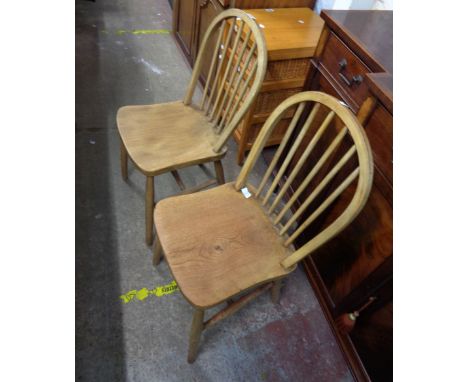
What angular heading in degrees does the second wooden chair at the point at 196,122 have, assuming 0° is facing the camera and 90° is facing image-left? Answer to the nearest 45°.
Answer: approximately 45°

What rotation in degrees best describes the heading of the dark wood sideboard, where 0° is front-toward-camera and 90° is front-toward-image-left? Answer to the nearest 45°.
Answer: approximately 45°

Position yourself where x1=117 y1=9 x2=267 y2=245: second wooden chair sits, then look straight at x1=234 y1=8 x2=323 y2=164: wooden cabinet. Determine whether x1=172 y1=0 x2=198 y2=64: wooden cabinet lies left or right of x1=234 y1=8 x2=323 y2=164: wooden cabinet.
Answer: left

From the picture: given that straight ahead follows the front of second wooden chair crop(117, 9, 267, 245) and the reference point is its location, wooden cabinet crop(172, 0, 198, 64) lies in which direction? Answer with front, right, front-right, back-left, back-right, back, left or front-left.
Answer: back-right

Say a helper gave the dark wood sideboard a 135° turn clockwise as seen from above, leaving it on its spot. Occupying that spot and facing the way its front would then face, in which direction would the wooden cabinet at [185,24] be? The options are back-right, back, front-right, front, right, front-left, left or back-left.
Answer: front-left
